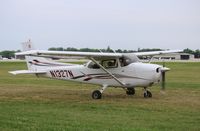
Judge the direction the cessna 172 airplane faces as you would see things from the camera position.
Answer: facing the viewer and to the right of the viewer
